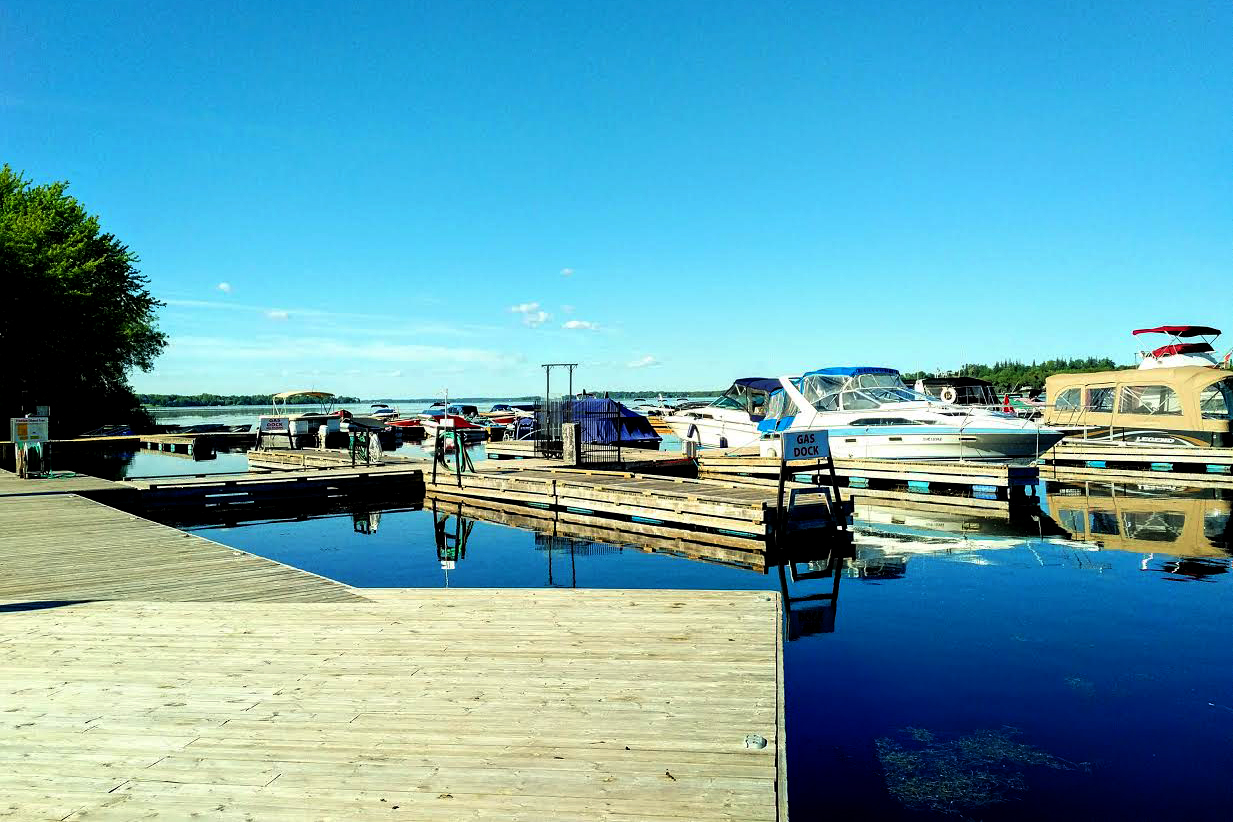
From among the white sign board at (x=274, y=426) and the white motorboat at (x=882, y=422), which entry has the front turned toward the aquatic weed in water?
the white sign board

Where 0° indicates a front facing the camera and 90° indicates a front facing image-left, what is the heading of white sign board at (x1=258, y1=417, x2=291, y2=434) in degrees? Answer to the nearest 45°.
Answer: approximately 0°

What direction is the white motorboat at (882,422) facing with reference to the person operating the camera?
facing to the right of the viewer

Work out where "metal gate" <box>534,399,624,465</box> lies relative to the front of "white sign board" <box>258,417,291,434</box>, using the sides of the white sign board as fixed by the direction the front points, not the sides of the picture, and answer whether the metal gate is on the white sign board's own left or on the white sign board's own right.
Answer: on the white sign board's own left

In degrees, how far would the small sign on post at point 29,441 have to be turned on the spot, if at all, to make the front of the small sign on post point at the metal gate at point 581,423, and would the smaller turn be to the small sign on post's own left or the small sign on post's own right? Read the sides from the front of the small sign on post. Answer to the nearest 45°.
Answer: approximately 90° to the small sign on post's own left

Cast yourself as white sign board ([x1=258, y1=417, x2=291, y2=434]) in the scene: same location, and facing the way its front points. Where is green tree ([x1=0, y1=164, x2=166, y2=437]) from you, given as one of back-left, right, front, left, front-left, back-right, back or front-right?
back-right

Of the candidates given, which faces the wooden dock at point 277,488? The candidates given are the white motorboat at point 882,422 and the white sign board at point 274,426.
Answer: the white sign board

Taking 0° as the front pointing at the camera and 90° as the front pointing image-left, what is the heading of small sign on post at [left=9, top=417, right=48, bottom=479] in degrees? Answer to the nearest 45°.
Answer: approximately 0°

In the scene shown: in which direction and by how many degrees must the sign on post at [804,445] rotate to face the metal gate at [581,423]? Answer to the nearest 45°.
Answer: approximately 135° to its right

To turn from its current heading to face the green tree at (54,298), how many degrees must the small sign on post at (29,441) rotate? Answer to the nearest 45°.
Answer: approximately 180°

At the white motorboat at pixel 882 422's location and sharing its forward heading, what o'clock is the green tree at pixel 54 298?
The green tree is roughly at 6 o'clock from the white motorboat.

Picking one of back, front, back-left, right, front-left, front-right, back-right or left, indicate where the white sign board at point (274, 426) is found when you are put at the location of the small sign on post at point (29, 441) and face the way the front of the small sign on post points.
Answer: back-left

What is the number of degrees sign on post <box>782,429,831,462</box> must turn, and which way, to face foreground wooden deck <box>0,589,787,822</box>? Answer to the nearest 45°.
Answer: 0° — it already faces it
